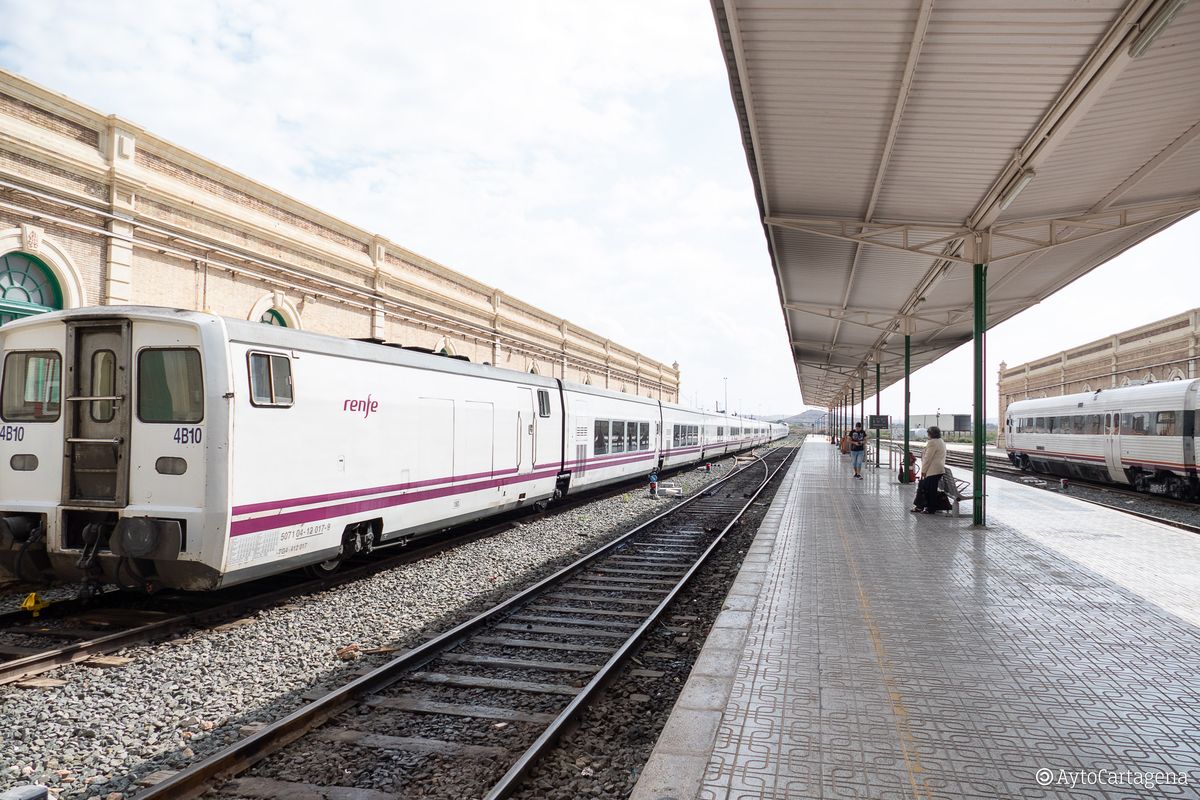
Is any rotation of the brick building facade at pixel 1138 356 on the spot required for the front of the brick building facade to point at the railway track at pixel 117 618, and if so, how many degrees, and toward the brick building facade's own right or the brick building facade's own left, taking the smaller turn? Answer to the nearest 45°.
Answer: approximately 45° to the brick building facade's own left

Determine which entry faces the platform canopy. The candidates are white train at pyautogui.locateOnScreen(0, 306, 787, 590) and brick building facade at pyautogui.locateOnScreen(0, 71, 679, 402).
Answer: the brick building facade

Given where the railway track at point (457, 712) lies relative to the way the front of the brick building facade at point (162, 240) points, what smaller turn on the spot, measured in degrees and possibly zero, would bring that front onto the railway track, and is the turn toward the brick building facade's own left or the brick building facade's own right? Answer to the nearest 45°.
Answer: approximately 45° to the brick building facade's own right

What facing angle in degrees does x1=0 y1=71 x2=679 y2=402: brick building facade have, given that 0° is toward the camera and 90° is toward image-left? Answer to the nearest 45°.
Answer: approximately 315°

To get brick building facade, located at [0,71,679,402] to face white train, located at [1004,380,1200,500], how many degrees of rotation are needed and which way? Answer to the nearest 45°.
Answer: approximately 45° to its left

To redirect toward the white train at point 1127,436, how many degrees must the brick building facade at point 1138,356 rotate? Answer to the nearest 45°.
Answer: approximately 45° to its left

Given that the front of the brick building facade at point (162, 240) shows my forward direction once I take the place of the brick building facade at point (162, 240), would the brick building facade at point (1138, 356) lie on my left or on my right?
on my left
